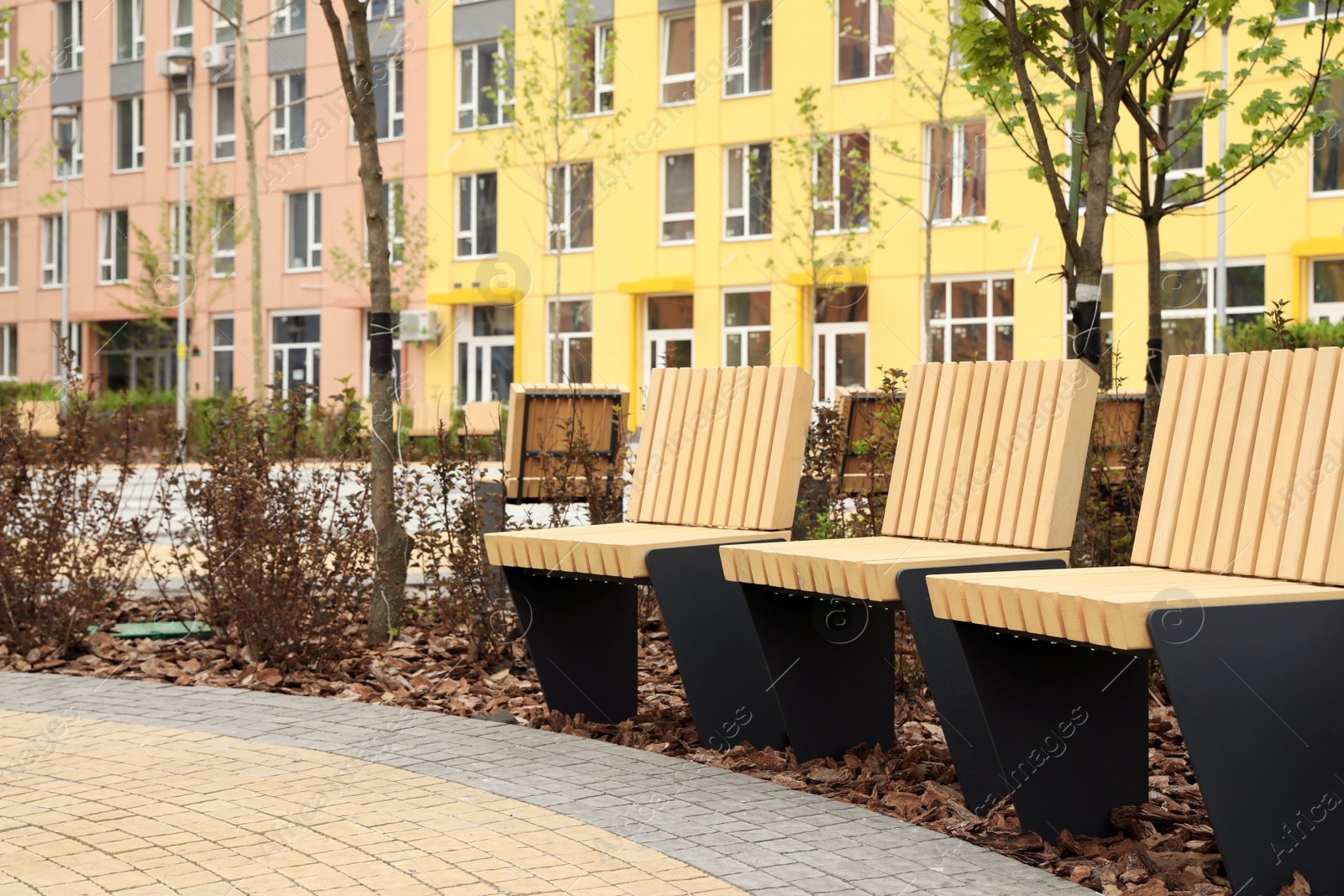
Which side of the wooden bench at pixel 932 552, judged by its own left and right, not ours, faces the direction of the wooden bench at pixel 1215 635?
left

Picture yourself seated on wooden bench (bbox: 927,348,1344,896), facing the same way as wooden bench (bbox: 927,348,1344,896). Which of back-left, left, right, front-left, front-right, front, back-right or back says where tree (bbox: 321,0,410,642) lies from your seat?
right

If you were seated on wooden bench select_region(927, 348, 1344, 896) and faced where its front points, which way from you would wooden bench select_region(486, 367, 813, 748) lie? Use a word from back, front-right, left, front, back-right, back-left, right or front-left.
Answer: right

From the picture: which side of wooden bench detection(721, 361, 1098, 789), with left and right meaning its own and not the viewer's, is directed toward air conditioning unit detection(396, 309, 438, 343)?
right

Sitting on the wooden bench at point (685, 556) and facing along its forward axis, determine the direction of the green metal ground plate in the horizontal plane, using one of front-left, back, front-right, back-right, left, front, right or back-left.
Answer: right

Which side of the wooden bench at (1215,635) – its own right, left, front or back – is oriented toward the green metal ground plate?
right

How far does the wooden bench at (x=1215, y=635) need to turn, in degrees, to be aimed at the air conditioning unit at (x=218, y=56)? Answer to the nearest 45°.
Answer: approximately 90° to its right

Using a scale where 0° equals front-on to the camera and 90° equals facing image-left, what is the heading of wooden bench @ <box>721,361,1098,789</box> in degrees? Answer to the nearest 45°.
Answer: approximately 45°

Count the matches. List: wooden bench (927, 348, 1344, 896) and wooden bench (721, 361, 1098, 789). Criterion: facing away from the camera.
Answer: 0

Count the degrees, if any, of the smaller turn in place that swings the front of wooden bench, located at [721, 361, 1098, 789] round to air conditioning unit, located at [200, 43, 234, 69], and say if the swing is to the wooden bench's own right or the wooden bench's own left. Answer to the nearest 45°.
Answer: approximately 90° to the wooden bench's own right

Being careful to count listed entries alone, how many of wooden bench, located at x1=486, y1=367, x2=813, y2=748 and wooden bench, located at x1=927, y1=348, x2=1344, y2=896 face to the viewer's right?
0

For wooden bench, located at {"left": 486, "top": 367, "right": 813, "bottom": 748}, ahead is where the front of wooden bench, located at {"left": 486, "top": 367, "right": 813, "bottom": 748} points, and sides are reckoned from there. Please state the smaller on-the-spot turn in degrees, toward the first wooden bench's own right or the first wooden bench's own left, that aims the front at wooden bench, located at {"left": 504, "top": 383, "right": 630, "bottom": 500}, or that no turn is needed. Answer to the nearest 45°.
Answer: approximately 135° to the first wooden bench's own right
